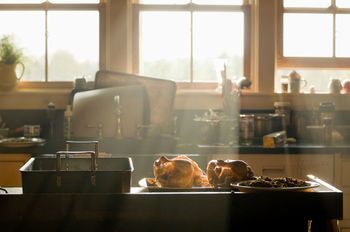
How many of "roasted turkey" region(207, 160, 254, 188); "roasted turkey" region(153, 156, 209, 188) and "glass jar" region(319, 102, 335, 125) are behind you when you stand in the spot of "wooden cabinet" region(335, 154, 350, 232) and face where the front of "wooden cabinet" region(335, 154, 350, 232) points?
1

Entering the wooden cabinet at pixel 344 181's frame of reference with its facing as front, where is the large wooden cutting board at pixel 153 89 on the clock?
The large wooden cutting board is roughly at 3 o'clock from the wooden cabinet.
